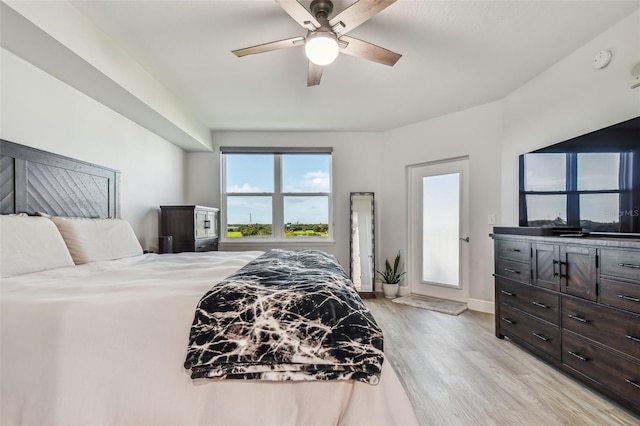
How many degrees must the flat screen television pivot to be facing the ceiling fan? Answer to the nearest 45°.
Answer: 0° — it already faces it

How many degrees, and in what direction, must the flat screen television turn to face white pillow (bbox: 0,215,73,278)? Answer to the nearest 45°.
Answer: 0° — it already faces it

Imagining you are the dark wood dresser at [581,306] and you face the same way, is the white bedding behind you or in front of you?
in front

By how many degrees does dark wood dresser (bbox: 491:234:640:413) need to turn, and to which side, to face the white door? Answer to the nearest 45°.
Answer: approximately 90° to its right

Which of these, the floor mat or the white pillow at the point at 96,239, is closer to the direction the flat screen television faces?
the white pillow

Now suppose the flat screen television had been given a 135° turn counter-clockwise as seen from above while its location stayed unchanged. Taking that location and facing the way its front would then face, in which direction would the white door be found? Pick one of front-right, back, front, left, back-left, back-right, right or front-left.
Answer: back-left

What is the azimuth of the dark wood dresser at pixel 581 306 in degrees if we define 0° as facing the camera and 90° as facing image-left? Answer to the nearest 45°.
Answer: approximately 45°

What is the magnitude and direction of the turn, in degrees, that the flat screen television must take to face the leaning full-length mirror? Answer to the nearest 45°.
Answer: approximately 45° to its right

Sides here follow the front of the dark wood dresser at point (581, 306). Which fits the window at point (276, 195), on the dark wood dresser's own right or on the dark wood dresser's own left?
on the dark wood dresser's own right

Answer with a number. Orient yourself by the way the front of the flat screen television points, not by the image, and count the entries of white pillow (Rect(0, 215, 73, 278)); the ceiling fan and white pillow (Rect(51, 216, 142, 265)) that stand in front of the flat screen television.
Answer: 3

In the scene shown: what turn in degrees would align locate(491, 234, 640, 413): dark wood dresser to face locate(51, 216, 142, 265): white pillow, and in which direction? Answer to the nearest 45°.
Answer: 0° — it already faces it

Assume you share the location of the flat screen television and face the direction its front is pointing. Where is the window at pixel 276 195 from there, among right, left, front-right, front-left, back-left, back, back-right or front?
front-right

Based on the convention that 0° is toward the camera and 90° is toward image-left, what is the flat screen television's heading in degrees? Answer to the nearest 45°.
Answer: approximately 45°

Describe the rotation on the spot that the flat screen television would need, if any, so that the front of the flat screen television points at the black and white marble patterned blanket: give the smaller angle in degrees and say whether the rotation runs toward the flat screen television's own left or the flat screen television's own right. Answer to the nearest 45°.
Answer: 0° — it already faces it

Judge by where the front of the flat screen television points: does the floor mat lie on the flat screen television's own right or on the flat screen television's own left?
on the flat screen television's own right

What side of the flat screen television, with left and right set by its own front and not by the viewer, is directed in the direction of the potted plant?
right
